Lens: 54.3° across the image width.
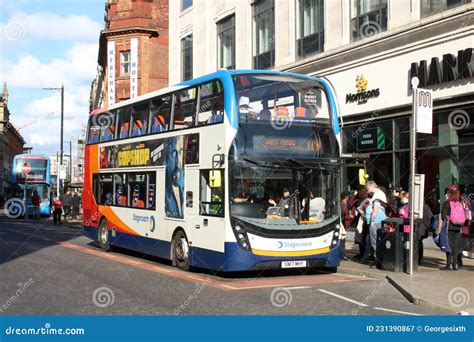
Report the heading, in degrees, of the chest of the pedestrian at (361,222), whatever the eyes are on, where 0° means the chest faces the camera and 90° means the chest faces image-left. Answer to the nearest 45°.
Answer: approximately 90°

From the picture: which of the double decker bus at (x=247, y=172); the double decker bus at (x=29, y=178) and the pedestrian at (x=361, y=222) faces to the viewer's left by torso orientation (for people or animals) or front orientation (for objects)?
the pedestrian

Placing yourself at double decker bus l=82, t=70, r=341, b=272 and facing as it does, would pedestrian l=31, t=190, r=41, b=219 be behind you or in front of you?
behind

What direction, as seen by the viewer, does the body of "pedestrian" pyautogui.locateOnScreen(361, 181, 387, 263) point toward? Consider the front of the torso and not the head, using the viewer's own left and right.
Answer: facing to the left of the viewer
